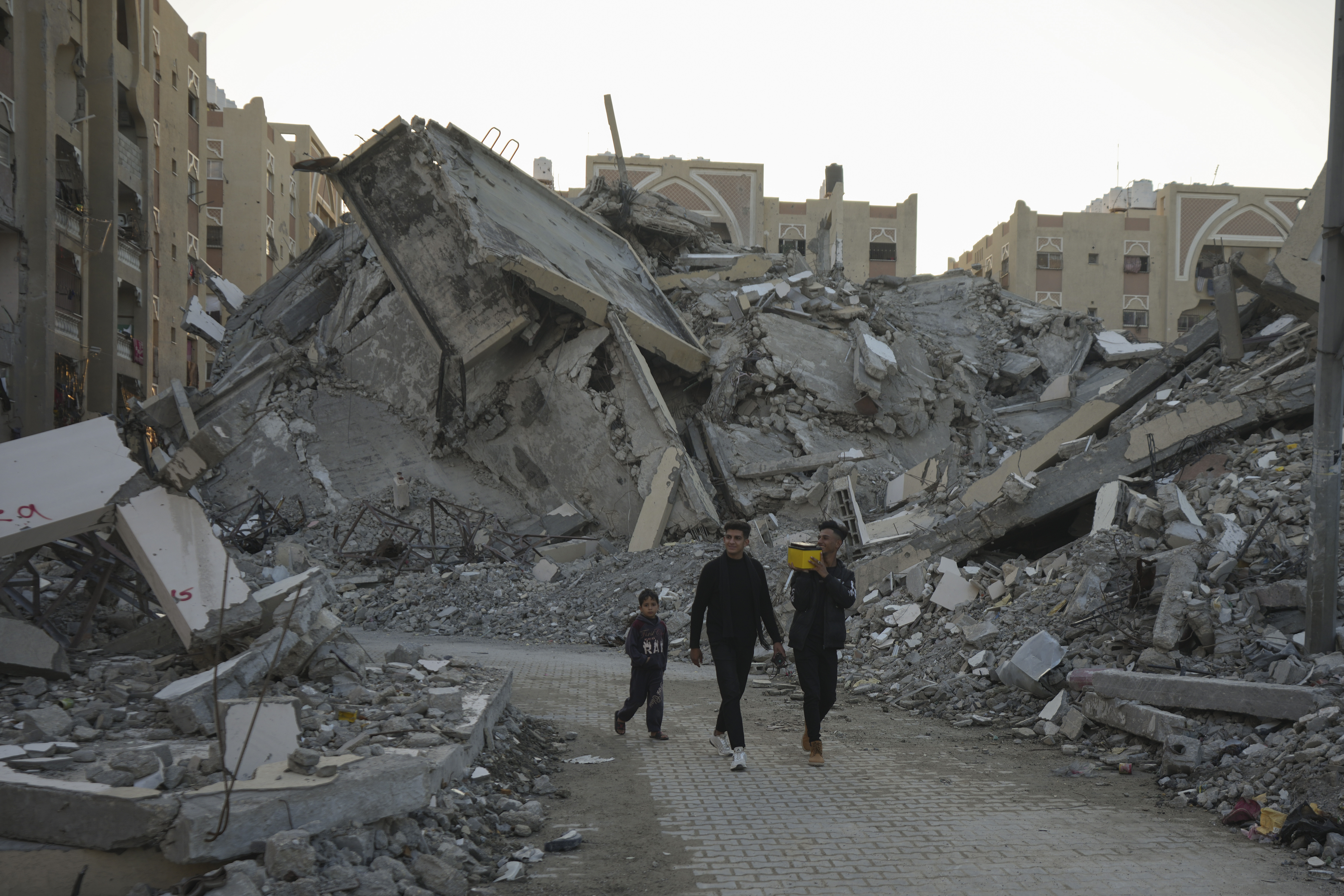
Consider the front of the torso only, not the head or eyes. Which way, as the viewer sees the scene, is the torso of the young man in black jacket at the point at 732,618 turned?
toward the camera

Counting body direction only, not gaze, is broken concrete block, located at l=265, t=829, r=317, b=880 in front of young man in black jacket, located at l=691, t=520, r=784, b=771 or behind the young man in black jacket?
in front

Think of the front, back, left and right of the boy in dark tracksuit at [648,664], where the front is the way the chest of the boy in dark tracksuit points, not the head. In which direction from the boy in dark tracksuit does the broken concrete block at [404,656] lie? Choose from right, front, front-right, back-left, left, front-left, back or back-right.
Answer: back-right

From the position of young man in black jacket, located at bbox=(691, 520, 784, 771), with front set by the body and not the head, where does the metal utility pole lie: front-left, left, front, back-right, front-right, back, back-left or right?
left

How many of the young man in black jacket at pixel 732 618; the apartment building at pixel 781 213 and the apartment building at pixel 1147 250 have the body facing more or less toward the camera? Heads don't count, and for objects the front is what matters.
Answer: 3

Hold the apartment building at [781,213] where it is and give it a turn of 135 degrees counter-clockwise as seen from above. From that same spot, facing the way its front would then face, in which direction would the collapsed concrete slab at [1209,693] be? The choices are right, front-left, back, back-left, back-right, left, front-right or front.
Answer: back-right

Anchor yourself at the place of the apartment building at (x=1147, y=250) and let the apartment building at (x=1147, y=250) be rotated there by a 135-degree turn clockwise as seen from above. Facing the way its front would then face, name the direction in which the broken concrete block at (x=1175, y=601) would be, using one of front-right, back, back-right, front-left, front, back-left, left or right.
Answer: back-left

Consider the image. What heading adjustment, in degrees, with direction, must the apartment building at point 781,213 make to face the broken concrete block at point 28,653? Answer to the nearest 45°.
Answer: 0° — it already faces it

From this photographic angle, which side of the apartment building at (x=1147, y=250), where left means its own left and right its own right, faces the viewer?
front

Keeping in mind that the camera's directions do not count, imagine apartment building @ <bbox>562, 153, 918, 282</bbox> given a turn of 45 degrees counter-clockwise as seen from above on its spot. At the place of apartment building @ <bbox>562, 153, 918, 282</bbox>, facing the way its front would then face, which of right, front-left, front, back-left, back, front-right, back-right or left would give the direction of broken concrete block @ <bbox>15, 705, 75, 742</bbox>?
front-right

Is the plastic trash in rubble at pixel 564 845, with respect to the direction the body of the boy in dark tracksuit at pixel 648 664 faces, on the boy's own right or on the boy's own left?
on the boy's own right

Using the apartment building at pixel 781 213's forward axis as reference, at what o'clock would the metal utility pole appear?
The metal utility pole is roughly at 12 o'clock from the apartment building.

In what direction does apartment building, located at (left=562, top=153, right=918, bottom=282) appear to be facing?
toward the camera
